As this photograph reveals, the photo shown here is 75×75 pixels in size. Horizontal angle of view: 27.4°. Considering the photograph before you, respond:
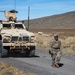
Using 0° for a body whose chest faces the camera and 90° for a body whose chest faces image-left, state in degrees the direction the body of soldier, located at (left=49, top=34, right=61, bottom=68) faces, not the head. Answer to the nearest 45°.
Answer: approximately 0°
